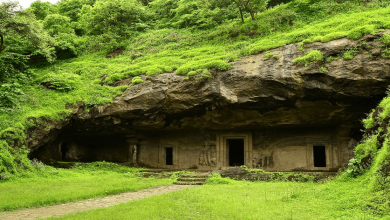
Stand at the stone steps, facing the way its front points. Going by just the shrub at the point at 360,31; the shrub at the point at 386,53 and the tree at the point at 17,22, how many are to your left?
2

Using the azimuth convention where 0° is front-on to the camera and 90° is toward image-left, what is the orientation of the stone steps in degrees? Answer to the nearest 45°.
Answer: approximately 0°

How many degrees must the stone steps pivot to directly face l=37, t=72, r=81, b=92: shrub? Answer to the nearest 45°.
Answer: approximately 135° to its right

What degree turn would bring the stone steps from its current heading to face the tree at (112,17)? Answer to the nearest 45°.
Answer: approximately 135° to its right

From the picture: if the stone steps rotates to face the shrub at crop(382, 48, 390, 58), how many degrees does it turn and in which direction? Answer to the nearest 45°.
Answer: approximately 90° to its left

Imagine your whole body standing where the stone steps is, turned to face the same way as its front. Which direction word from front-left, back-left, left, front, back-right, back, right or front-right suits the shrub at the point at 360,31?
left

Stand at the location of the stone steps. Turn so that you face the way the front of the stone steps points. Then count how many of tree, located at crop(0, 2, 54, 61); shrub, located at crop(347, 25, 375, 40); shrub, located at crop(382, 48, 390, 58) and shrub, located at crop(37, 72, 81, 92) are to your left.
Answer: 2

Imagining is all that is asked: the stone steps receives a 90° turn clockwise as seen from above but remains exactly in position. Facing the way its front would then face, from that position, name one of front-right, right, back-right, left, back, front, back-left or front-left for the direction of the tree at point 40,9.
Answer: front-right

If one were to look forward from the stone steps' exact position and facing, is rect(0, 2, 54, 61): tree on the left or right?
on its right

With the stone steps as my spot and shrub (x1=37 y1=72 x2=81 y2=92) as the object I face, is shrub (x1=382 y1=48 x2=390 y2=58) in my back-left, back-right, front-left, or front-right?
back-right
